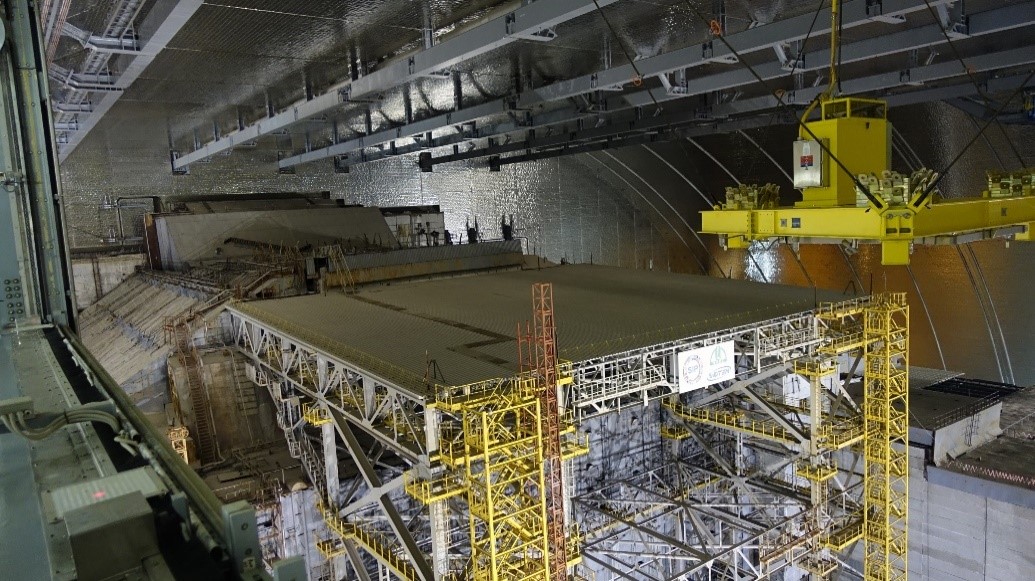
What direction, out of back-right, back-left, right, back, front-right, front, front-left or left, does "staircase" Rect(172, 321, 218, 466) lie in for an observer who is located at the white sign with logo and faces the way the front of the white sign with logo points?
back-right

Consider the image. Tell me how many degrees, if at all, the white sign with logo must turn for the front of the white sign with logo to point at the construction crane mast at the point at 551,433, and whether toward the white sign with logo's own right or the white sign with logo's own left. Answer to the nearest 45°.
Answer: approximately 90° to the white sign with logo's own right

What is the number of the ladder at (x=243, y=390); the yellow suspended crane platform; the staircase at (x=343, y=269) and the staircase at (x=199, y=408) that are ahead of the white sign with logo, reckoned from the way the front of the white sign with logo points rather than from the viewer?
1

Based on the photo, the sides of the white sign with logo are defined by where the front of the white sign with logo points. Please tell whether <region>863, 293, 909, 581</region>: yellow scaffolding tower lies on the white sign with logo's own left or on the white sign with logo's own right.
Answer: on the white sign with logo's own left

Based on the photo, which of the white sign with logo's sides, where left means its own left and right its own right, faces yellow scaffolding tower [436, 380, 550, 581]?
right

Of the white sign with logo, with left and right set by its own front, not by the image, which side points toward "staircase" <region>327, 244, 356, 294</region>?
back

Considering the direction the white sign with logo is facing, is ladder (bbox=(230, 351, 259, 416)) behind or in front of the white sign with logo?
behind

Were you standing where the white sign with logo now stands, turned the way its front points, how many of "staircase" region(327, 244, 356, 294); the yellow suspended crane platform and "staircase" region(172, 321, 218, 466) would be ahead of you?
1

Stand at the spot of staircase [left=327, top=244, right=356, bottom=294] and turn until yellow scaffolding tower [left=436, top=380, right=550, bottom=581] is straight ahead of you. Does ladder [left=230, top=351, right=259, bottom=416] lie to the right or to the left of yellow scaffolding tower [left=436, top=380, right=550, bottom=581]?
right

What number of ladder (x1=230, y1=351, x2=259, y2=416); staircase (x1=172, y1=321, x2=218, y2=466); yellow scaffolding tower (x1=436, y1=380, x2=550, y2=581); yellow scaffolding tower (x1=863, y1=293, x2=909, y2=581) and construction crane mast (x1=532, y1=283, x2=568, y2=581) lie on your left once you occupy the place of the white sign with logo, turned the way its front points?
1

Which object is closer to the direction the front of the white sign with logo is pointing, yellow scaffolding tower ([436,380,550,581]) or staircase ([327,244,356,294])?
the yellow scaffolding tower

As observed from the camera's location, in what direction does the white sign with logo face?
facing the viewer and to the right of the viewer

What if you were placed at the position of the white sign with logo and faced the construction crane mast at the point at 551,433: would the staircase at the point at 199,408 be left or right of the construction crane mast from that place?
right
